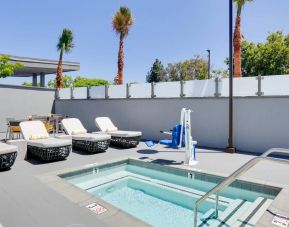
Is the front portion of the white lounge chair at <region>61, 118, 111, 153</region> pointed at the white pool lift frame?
yes

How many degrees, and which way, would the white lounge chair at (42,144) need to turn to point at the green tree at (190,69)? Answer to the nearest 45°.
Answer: approximately 90° to its left

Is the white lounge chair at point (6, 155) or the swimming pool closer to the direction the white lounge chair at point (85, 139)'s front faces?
the swimming pool

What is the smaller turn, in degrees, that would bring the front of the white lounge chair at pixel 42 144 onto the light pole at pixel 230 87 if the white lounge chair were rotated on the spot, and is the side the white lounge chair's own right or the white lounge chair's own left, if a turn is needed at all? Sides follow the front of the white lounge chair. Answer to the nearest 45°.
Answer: approximately 45° to the white lounge chair's own left

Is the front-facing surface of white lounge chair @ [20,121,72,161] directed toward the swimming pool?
yes

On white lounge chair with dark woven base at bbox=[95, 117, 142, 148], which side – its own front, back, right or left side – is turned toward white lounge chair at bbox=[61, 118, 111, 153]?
right

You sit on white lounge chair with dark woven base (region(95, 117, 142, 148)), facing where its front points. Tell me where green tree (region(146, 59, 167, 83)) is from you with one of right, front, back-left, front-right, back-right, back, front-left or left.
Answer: back-left

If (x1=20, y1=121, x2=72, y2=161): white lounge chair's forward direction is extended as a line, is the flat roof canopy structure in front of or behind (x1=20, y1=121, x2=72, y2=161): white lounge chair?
behind

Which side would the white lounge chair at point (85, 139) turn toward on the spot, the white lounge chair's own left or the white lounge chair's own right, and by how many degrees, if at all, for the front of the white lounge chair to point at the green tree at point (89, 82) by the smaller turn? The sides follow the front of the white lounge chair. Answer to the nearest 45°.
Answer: approximately 135° to the white lounge chair's own left

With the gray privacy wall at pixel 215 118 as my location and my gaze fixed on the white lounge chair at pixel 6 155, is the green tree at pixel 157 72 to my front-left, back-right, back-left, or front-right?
back-right

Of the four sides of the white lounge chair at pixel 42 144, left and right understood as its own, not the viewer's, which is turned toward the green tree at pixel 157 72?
left
